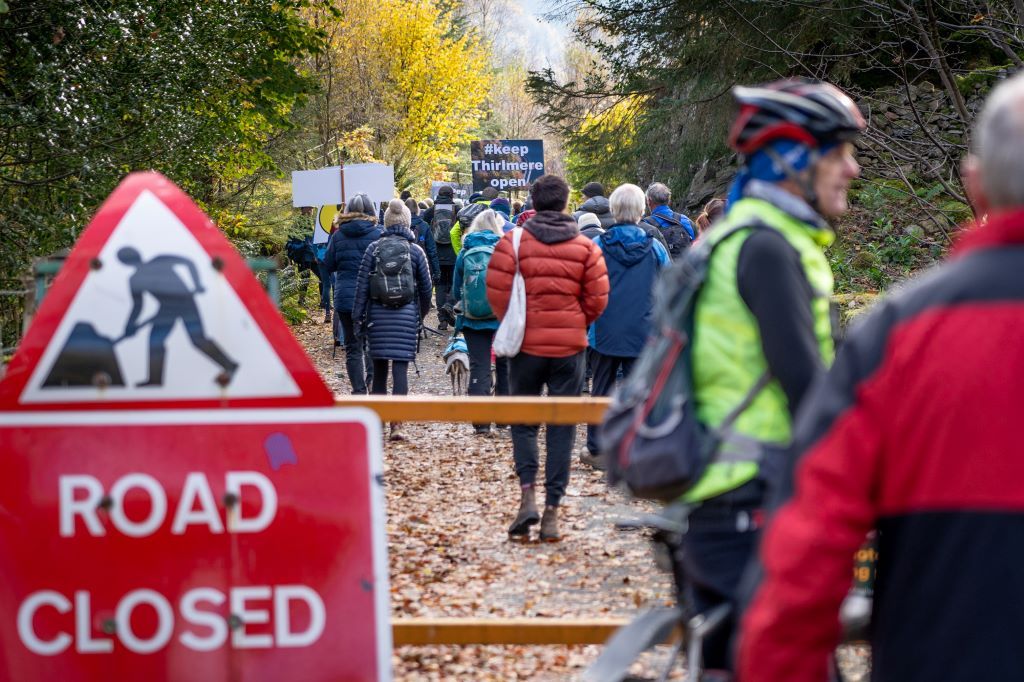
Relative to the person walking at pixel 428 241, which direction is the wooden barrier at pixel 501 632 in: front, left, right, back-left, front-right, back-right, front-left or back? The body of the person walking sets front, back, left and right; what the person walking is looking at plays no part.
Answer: back

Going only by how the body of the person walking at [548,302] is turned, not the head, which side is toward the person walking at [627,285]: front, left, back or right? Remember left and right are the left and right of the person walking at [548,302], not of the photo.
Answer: front

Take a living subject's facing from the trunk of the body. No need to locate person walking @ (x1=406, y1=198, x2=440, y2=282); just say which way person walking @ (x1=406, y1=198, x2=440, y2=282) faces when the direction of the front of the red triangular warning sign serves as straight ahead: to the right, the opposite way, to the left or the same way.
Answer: the opposite way

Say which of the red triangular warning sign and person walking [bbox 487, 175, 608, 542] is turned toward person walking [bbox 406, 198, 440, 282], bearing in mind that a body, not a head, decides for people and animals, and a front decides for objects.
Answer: person walking [bbox 487, 175, 608, 542]

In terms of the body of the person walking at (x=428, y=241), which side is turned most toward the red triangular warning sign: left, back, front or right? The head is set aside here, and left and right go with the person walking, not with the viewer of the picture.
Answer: back

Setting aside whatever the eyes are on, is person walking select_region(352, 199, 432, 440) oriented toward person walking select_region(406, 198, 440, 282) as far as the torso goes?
yes

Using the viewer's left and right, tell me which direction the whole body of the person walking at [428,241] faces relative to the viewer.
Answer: facing away from the viewer

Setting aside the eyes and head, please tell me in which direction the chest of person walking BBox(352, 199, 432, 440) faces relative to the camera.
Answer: away from the camera

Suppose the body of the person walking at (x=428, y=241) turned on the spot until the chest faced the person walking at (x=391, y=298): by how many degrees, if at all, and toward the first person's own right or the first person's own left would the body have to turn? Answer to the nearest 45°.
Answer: approximately 180°

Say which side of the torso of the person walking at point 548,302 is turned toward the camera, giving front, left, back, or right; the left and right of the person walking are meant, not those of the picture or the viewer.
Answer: back

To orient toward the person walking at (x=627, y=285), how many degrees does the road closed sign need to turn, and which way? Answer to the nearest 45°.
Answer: approximately 135° to its left

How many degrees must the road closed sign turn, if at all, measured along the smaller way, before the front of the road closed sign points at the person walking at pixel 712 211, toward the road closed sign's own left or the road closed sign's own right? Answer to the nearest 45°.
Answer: approximately 135° to the road closed sign's own left

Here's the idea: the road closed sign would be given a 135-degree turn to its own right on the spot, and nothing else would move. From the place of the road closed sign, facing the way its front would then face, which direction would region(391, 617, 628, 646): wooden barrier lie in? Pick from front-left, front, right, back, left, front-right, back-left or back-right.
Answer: right

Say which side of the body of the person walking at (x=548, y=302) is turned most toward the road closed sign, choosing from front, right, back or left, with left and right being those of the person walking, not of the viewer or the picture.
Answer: back

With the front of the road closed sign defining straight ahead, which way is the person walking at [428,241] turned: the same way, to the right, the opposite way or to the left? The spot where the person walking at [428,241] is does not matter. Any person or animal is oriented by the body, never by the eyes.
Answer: the opposite way

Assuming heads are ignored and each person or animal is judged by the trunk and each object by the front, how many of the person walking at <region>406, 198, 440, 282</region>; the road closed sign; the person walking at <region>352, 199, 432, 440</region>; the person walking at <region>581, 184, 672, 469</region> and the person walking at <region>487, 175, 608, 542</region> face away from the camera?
4

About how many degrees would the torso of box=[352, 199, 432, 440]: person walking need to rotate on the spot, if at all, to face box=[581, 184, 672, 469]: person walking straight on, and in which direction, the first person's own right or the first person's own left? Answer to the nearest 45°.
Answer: approximately 135° to the first person's own right

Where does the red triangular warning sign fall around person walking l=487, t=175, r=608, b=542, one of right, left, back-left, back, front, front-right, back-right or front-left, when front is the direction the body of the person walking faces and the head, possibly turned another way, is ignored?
back

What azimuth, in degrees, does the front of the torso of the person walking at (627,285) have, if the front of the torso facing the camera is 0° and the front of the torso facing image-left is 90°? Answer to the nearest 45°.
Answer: approximately 180°

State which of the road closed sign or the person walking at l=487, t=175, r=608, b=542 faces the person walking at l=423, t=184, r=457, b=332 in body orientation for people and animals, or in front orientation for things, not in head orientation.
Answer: the person walking at l=487, t=175, r=608, b=542
